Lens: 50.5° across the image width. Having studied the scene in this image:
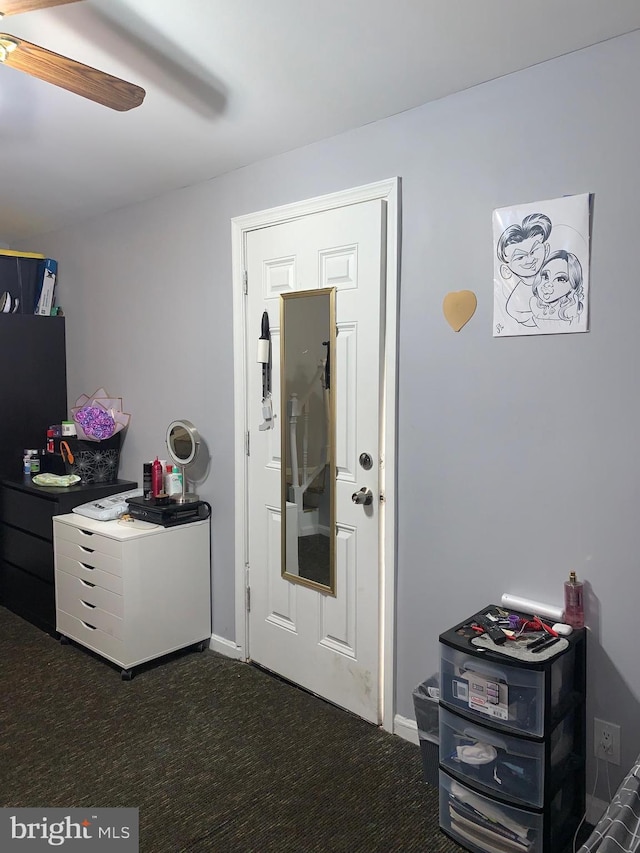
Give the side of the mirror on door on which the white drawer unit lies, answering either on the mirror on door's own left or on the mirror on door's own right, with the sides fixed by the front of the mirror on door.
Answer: on the mirror on door's own right

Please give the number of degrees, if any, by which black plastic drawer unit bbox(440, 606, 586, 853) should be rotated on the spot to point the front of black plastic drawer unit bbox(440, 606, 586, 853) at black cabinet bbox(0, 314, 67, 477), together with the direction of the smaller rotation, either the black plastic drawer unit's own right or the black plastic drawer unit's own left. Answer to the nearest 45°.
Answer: approximately 90° to the black plastic drawer unit's own right

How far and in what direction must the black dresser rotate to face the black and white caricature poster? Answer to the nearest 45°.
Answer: approximately 90° to its left

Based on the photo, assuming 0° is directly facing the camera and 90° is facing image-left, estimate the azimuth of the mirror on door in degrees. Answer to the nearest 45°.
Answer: approximately 45°

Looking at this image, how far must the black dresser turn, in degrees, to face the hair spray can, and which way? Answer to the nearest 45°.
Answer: approximately 90° to its left

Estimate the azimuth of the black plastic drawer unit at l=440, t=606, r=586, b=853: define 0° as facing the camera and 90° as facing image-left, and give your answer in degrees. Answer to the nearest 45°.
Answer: approximately 45°

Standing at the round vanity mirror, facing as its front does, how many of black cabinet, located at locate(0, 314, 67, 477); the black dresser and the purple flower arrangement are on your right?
3

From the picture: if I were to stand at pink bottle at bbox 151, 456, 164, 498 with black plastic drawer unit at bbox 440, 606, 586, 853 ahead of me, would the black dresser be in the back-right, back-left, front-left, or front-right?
back-right

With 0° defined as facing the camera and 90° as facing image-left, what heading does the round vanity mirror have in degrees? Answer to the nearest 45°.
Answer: approximately 45°

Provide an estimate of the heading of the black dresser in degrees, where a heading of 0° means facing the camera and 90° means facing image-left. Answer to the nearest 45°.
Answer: approximately 45°

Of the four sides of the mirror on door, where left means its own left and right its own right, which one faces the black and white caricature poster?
left
